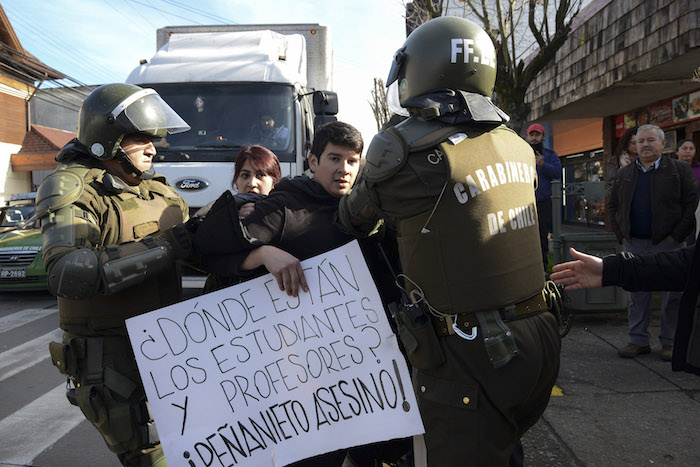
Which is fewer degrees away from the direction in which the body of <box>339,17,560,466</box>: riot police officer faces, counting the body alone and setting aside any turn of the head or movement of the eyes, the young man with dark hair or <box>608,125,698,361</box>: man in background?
the young man with dark hair

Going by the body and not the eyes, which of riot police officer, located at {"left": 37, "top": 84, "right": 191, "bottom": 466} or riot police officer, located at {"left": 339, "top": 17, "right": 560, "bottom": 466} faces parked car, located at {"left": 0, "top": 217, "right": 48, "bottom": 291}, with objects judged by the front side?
riot police officer, located at {"left": 339, "top": 17, "right": 560, "bottom": 466}

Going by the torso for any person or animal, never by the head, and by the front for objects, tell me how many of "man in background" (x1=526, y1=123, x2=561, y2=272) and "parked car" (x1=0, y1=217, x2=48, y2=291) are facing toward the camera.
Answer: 2

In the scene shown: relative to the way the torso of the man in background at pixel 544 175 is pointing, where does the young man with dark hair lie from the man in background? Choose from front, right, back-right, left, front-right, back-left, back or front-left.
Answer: front

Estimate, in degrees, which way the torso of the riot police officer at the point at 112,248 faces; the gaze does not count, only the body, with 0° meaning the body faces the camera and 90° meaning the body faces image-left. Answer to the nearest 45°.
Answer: approximately 315°

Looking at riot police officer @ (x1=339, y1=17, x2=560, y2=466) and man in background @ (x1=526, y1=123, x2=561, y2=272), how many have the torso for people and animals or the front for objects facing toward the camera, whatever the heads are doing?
1

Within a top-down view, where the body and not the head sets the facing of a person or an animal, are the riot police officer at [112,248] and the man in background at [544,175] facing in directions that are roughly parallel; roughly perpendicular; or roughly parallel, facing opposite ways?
roughly perpendicular

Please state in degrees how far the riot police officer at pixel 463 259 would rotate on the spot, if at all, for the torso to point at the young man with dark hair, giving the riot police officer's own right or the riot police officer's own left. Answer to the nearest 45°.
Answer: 0° — they already face them

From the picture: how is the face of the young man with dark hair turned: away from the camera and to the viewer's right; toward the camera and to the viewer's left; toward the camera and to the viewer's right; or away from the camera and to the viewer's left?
toward the camera and to the viewer's right

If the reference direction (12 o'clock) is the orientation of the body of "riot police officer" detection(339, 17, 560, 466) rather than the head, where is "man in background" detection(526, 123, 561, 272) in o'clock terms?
The man in background is roughly at 2 o'clock from the riot police officer.

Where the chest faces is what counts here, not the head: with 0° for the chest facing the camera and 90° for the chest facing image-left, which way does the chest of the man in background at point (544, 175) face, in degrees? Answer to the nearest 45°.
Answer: approximately 0°

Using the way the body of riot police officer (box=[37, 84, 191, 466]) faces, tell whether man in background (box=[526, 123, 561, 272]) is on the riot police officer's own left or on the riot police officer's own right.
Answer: on the riot police officer's own left

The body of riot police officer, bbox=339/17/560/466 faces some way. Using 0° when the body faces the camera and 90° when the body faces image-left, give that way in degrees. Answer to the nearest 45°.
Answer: approximately 135°

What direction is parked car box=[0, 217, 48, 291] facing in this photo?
toward the camera
